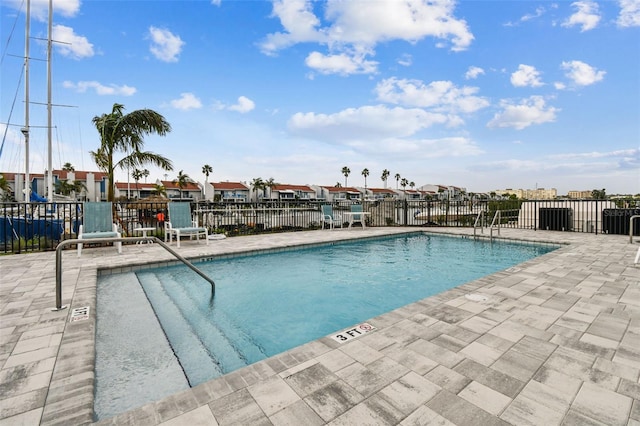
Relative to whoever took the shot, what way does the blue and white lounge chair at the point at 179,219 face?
facing the viewer and to the right of the viewer

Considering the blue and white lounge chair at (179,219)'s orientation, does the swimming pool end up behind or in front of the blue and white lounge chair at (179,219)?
in front

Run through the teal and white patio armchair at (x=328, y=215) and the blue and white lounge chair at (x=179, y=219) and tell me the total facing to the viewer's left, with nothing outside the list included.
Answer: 0

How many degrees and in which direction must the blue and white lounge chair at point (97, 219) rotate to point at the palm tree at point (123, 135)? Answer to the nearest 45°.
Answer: approximately 180°

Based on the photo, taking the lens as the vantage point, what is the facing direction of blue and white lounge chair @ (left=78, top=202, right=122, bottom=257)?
facing the viewer

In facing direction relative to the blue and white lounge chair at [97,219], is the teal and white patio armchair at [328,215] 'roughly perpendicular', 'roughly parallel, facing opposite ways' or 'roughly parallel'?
roughly parallel

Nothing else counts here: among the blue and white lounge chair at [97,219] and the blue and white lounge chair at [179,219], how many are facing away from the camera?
0
